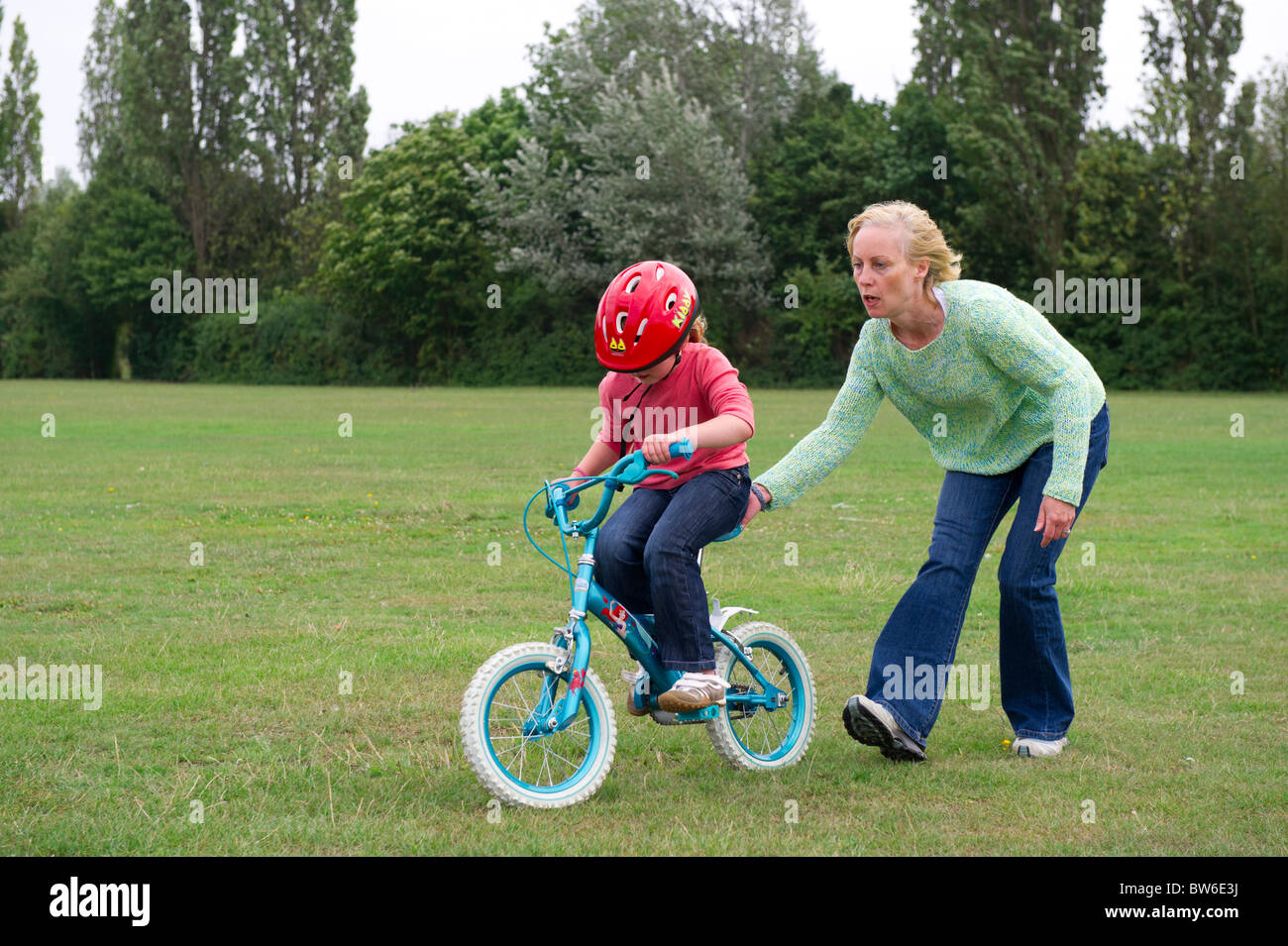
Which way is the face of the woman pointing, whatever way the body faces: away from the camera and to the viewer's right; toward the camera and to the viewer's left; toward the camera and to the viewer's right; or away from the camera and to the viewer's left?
toward the camera and to the viewer's left

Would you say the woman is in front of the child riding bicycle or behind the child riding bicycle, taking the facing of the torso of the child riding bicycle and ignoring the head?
behind

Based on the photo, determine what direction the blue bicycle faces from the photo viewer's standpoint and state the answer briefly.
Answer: facing the viewer and to the left of the viewer

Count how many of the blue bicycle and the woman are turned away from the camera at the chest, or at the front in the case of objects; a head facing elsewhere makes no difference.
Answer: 0

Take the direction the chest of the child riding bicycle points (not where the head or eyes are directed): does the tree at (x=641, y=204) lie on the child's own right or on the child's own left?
on the child's own right

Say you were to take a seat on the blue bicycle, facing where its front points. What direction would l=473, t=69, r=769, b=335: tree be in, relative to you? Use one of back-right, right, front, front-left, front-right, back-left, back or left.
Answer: back-right

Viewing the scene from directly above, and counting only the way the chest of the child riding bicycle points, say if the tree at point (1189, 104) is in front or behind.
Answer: behind

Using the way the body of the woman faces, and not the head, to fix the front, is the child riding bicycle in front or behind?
in front

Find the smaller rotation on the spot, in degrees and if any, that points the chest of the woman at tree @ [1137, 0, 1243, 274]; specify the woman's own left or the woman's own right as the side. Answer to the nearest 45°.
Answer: approximately 135° to the woman's own right

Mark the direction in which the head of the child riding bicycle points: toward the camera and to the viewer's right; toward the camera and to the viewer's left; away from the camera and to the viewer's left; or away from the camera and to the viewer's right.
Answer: toward the camera and to the viewer's left

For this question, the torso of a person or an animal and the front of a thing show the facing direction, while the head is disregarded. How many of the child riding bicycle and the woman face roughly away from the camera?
0
